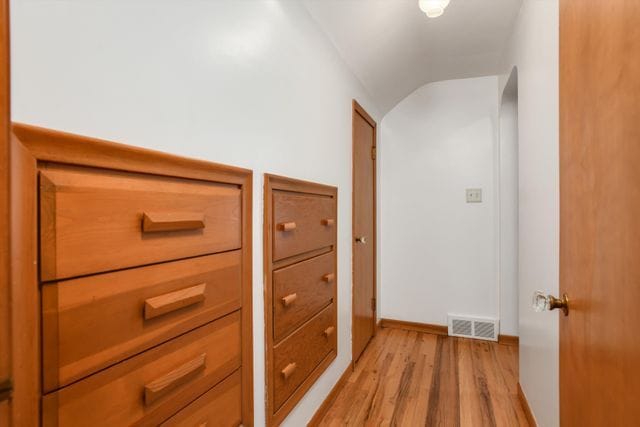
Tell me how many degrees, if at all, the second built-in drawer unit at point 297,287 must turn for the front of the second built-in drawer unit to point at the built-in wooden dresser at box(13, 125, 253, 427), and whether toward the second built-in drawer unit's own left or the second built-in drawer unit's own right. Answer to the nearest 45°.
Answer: approximately 90° to the second built-in drawer unit's own right

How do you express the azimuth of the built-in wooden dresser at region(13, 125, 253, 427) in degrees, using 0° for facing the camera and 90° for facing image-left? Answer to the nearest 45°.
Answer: approximately 315°

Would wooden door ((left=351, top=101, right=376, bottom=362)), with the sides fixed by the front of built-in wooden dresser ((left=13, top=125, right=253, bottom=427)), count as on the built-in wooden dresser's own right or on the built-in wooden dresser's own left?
on the built-in wooden dresser's own left

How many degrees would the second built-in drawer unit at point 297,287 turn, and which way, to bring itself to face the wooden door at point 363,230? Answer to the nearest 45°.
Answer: approximately 90° to its left

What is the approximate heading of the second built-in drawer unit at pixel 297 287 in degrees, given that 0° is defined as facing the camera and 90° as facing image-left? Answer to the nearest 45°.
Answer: approximately 315°

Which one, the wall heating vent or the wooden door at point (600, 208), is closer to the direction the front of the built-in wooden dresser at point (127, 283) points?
the wooden door

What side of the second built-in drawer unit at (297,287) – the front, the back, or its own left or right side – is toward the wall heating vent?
left
